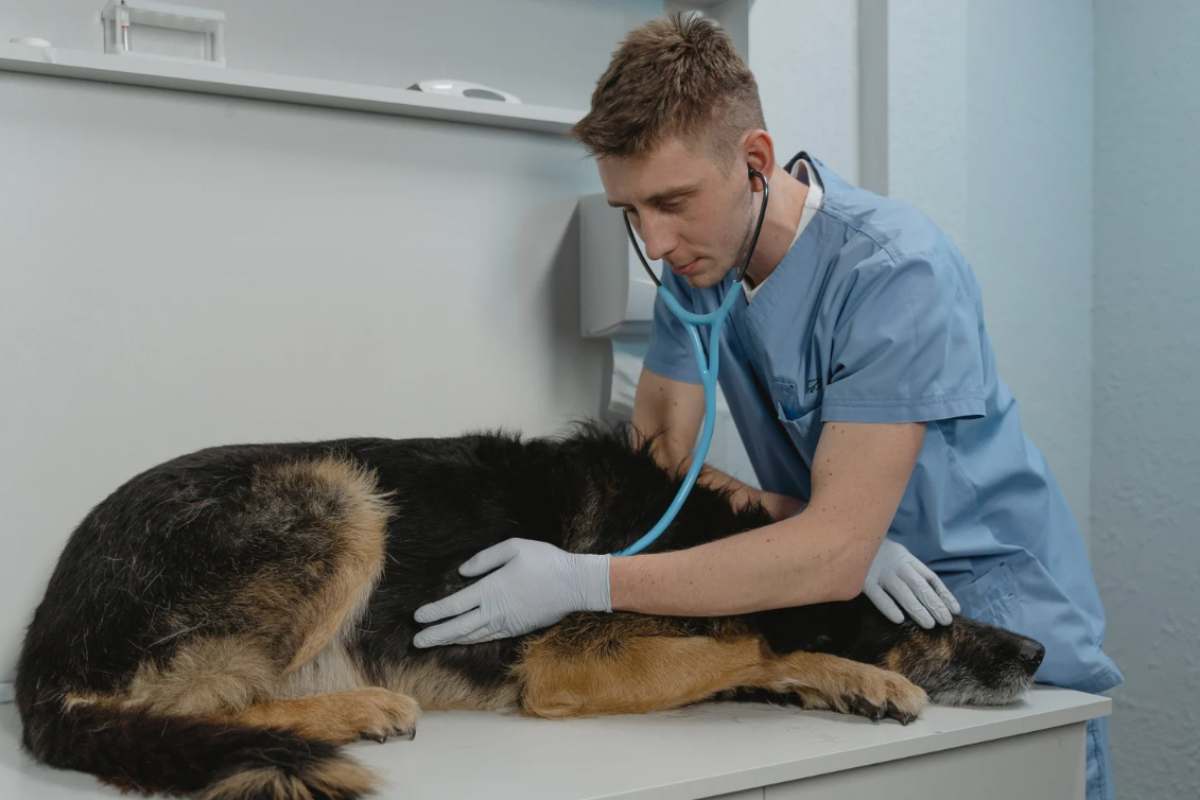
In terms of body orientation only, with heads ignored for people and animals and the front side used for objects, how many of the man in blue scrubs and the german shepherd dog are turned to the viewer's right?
1

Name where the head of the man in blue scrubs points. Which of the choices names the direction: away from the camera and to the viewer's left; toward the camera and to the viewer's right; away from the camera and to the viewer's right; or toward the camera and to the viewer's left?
toward the camera and to the viewer's left

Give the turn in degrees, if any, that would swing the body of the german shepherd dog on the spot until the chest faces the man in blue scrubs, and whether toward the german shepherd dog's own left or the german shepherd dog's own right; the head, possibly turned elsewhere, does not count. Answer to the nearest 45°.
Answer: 0° — it already faces them

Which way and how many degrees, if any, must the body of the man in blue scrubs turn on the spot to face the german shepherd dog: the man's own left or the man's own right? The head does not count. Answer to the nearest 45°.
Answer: approximately 45° to the man's own right

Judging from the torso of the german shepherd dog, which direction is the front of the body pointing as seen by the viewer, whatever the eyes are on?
to the viewer's right

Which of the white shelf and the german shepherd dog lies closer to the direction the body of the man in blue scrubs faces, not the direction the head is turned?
the german shepherd dog

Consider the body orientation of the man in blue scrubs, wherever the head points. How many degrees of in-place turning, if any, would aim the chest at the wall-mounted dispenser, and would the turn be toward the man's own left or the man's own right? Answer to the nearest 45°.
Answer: approximately 90° to the man's own right

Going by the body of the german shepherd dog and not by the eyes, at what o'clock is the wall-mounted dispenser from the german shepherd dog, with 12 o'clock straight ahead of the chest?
The wall-mounted dispenser is roughly at 10 o'clock from the german shepherd dog.

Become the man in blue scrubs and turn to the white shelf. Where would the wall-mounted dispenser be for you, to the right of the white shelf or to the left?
right

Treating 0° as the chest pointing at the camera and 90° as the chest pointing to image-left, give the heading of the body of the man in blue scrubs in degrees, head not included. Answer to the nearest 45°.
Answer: approximately 45°

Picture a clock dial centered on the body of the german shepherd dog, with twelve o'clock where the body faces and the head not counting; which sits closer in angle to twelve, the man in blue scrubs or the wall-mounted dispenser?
the man in blue scrubs

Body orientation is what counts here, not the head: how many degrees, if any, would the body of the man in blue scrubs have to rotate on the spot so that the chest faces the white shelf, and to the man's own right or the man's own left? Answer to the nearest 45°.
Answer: approximately 45° to the man's own right
